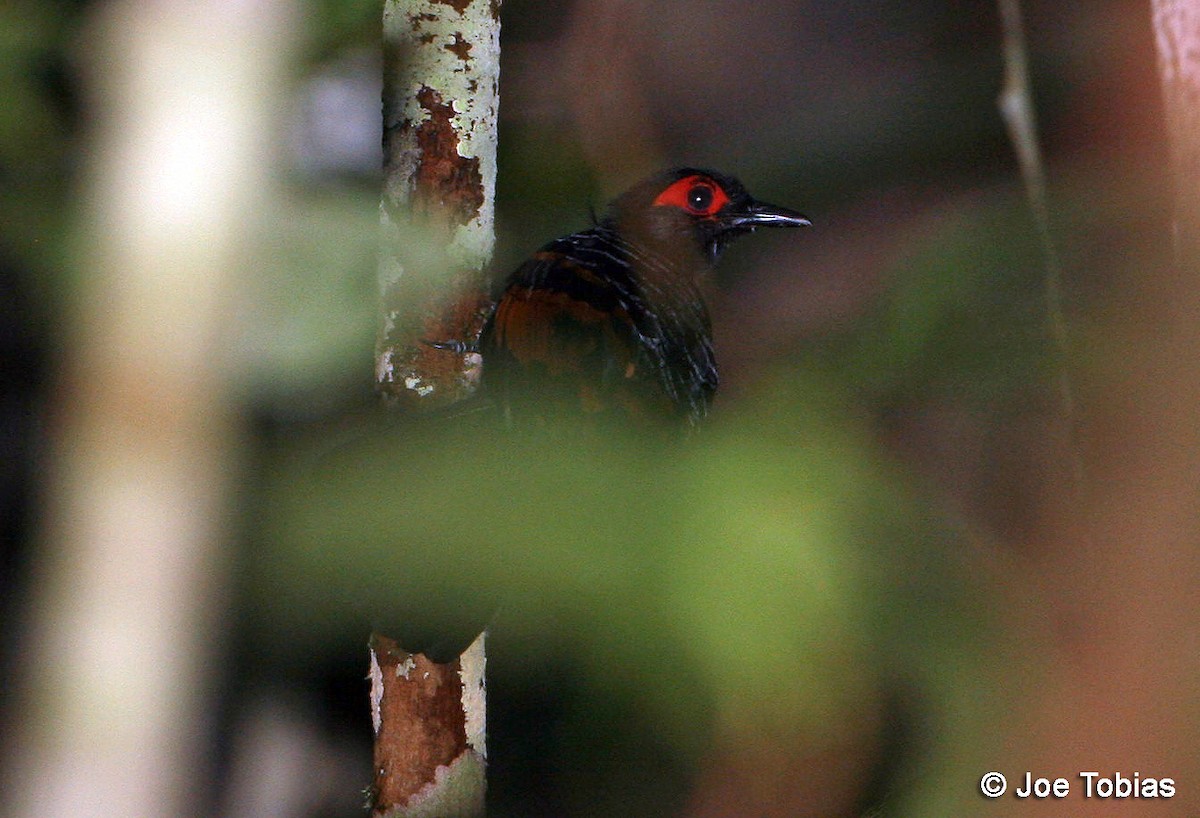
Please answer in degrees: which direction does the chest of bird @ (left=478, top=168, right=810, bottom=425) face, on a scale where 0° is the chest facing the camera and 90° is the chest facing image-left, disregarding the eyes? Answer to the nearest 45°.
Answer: approximately 270°
